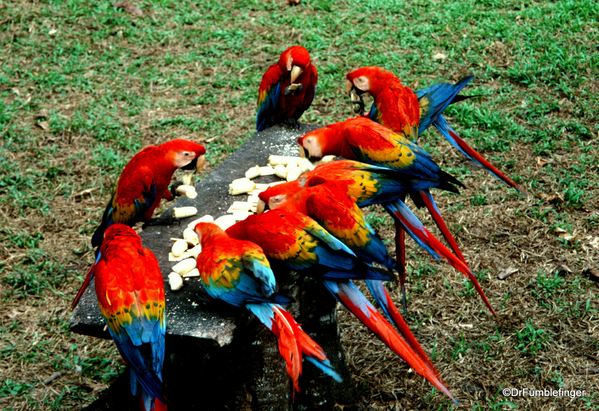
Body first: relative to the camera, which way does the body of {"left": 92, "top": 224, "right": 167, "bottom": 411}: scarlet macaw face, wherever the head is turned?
away from the camera

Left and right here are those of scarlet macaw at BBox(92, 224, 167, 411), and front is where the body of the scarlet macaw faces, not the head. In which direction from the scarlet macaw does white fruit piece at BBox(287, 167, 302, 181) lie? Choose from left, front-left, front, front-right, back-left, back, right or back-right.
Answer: front-right

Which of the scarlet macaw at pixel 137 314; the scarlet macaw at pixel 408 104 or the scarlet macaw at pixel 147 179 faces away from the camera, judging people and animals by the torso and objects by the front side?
the scarlet macaw at pixel 137 314

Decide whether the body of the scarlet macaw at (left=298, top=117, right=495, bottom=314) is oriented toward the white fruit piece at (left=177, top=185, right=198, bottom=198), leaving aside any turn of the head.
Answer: yes

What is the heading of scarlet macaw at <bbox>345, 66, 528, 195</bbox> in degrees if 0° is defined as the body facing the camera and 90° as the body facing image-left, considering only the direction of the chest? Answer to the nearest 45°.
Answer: approximately 90°

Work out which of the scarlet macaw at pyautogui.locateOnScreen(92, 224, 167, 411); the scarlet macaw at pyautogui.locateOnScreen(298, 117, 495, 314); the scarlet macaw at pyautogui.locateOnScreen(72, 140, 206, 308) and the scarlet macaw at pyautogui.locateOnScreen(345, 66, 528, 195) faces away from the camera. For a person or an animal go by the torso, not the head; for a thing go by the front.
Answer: the scarlet macaw at pyautogui.locateOnScreen(92, 224, 167, 411)

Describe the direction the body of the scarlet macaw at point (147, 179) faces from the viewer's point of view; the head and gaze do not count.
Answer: to the viewer's right

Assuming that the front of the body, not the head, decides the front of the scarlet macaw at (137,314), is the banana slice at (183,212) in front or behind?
in front

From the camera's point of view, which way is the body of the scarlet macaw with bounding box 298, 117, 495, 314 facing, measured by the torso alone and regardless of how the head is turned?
to the viewer's left
